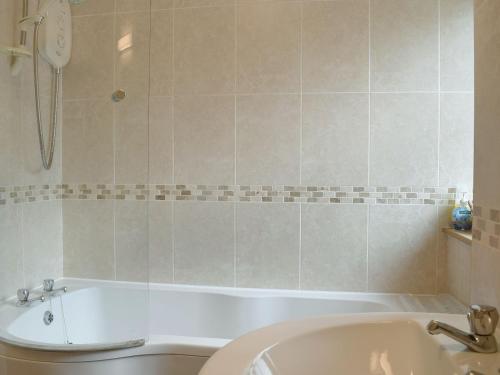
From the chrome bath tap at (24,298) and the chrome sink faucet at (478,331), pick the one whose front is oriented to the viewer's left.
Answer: the chrome sink faucet

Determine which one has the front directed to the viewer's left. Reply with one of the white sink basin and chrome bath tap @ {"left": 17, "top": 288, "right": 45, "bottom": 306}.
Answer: the white sink basin

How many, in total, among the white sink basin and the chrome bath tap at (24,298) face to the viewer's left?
1

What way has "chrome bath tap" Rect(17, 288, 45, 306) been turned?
to the viewer's right

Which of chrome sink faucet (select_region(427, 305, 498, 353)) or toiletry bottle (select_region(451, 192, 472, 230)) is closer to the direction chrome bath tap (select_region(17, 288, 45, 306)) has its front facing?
the toiletry bottle

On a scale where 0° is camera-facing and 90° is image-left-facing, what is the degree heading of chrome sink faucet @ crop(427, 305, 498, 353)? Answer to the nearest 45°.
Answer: approximately 90°

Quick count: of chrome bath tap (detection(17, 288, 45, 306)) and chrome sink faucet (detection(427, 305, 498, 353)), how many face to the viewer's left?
1

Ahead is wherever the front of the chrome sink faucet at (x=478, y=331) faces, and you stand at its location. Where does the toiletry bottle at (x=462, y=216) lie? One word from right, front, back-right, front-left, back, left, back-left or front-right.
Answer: right

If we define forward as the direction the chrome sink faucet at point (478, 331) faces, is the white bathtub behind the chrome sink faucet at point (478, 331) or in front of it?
in front

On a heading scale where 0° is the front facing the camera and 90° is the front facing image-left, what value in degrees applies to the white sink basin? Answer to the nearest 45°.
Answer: approximately 90°

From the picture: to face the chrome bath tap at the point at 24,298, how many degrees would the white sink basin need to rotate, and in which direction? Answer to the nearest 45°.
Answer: approximately 45° to its right

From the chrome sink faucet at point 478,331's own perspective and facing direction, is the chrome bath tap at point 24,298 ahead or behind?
ahead
